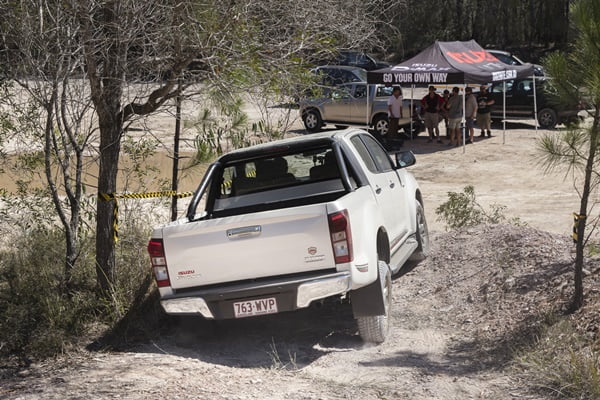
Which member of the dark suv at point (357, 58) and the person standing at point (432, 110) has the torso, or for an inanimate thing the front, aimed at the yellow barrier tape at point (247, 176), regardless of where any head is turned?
the person standing

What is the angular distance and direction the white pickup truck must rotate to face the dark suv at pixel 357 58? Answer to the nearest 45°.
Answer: approximately 45° to its left

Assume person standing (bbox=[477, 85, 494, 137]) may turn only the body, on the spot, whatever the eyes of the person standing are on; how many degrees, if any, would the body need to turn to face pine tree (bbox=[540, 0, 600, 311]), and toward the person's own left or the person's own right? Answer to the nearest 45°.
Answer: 0° — they already face it

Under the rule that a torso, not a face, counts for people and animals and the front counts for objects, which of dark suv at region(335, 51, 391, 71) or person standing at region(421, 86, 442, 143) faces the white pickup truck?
the person standing

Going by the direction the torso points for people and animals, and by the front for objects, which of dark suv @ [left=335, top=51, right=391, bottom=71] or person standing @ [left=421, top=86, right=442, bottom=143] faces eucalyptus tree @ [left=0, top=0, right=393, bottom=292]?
the person standing

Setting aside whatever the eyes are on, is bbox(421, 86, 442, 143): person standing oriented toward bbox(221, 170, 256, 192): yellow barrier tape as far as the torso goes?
yes

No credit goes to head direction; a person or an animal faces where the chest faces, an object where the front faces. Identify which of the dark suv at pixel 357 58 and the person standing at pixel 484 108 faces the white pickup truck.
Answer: the person standing

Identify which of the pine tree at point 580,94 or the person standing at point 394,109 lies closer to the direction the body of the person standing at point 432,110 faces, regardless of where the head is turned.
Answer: the pine tree
